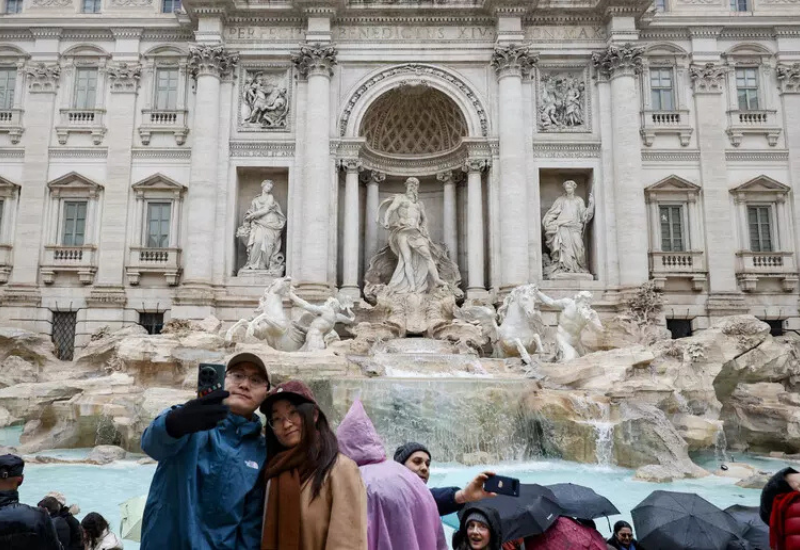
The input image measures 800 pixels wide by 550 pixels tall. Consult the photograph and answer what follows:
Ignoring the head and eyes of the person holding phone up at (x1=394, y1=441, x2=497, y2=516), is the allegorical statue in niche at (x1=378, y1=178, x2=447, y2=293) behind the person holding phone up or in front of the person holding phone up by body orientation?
behind

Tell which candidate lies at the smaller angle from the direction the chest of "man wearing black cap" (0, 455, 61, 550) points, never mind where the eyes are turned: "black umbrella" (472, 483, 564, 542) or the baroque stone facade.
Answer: the baroque stone facade

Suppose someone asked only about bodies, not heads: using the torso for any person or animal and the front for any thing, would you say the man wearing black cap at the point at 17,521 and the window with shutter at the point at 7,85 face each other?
yes

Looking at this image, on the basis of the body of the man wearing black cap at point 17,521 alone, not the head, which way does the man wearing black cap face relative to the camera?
away from the camera

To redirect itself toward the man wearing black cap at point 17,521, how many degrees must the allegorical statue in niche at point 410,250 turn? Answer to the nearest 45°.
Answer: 0° — it already faces them

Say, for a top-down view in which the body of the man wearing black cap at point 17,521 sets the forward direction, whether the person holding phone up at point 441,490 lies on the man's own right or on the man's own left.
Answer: on the man's own right

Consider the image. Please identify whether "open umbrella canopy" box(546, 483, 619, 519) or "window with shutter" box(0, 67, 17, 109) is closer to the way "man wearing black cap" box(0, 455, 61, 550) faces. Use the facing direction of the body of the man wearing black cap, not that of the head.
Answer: the window with shutter

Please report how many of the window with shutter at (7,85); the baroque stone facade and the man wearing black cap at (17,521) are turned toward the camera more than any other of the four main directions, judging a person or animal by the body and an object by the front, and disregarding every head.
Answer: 2

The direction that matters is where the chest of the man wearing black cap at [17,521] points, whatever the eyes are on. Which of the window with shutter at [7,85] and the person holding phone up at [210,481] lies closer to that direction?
the window with shutter

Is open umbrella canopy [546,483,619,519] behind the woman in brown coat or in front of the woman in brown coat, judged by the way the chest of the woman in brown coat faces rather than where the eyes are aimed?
behind

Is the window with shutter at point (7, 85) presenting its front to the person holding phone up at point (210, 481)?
yes

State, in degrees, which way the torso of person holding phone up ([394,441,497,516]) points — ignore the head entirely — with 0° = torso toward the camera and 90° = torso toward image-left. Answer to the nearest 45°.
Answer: approximately 315°
